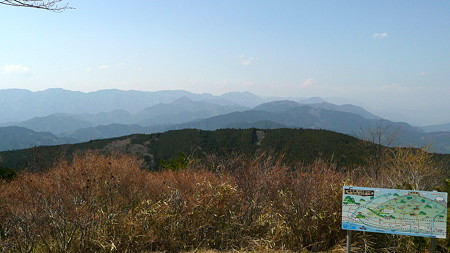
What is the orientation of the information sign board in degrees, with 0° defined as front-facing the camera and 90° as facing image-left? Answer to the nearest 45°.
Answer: approximately 0°
